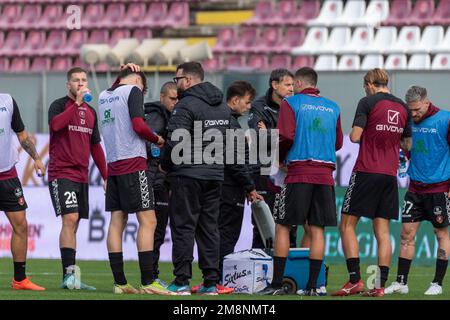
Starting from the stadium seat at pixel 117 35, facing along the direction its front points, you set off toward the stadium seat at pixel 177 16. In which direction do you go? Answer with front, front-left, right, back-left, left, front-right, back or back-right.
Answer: back-left

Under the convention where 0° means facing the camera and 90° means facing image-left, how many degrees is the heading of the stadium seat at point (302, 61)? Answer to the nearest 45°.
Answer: approximately 45°

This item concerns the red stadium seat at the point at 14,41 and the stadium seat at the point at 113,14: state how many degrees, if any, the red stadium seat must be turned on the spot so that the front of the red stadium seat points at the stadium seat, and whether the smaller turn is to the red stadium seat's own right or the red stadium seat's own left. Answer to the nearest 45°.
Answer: approximately 135° to the red stadium seat's own left

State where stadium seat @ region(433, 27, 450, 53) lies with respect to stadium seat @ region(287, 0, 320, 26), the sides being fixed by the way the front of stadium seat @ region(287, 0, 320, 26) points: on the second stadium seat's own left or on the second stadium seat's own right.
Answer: on the second stadium seat's own left

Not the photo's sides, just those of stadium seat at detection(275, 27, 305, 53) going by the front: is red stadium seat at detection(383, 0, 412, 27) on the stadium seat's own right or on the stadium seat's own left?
on the stadium seat's own left

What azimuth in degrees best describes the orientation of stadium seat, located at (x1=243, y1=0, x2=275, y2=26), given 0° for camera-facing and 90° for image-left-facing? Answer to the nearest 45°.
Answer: approximately 45°
